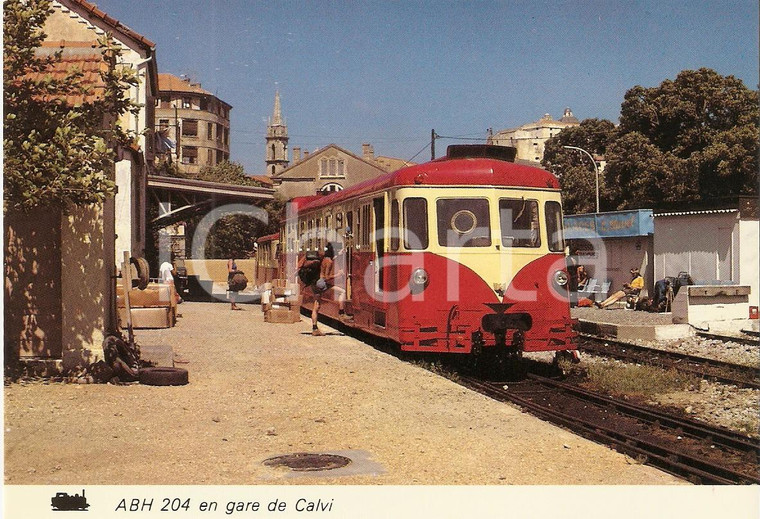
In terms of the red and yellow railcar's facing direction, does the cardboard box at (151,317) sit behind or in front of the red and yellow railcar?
behind

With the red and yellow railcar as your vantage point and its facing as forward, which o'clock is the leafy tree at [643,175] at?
The leafy tree is roughly at 8 o'clock from the red and yellow railcar.

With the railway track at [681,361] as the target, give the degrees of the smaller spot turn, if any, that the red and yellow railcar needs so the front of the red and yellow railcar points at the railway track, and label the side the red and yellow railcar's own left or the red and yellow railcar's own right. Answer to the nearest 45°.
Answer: approximately 90° to the red and yellow railcar's own left

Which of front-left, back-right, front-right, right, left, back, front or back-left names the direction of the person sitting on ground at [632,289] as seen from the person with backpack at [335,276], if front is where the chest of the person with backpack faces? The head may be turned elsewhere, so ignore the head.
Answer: front-left

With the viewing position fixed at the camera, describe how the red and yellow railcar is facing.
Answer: facing the viewer and to the right of the viewer

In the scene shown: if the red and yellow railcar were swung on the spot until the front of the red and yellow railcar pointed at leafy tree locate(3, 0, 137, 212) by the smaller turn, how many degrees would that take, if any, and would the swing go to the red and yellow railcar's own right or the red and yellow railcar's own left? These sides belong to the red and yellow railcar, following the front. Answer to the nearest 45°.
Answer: approximately 90° to the red and yellow railcar's own right

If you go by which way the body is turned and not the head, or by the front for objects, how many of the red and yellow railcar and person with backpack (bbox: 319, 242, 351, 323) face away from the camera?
0

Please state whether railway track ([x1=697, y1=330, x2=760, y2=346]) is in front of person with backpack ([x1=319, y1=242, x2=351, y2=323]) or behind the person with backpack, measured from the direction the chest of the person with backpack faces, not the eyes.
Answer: in front

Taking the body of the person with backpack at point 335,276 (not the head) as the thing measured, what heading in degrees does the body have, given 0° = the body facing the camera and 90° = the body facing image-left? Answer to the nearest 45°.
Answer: approximately 270°
